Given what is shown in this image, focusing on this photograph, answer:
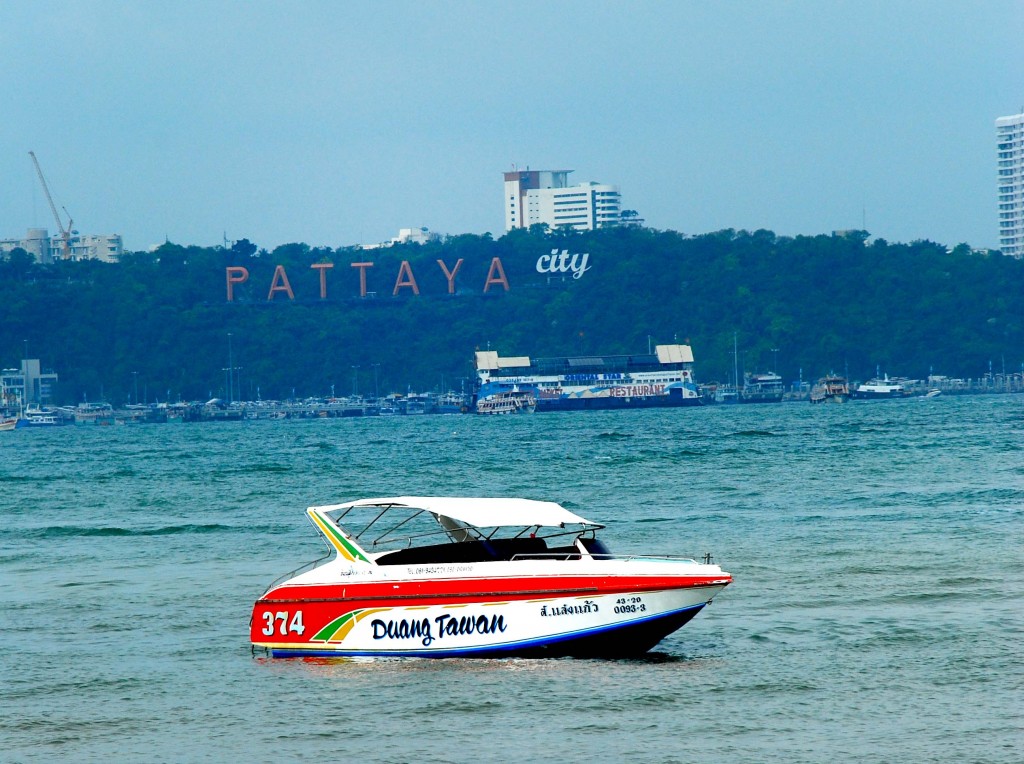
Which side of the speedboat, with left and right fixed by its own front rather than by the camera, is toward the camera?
right
